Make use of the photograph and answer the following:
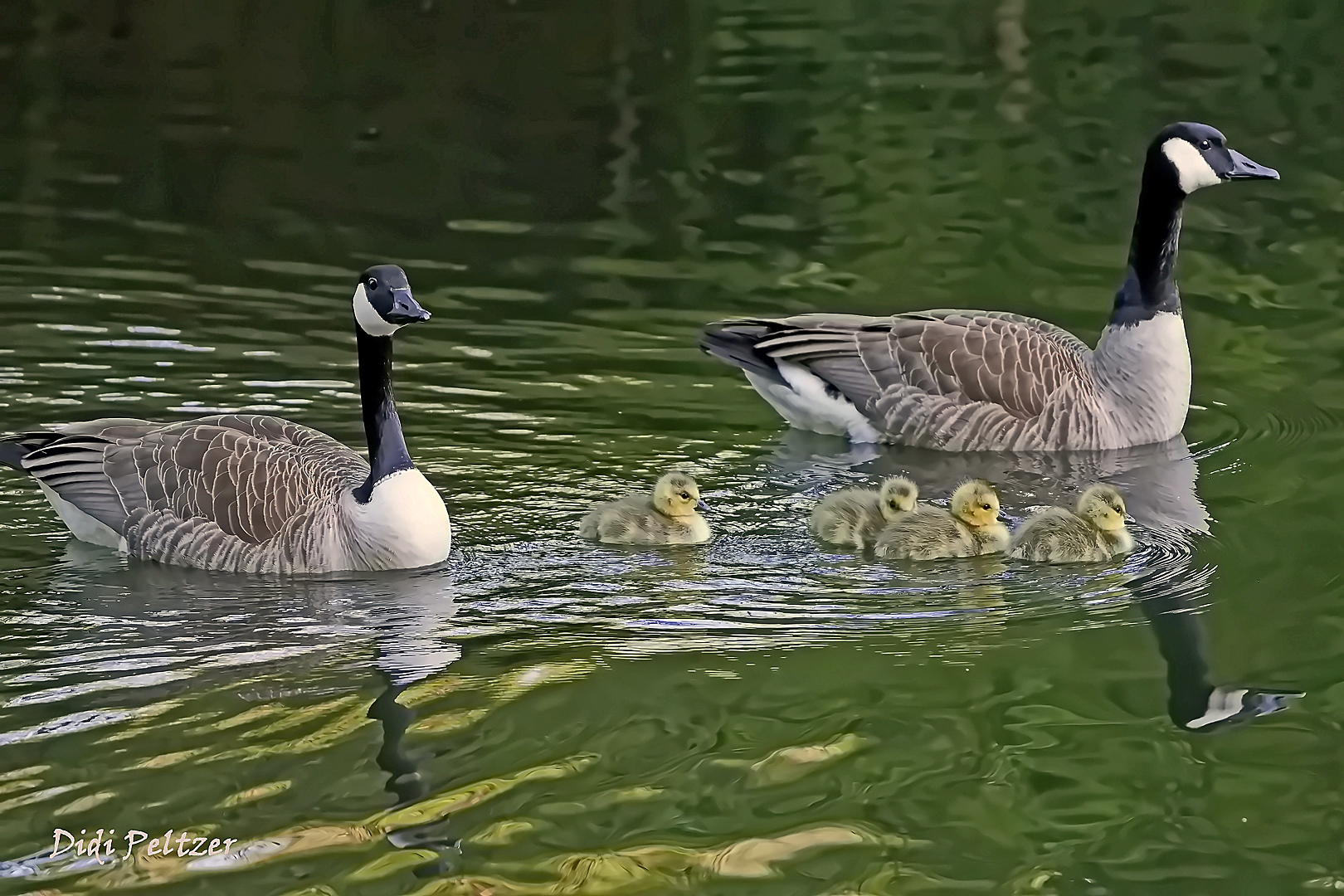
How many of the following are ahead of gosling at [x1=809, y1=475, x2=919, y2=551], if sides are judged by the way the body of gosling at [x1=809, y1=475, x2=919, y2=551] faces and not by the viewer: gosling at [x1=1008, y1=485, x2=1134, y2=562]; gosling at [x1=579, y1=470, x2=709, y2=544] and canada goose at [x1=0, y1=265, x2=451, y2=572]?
1

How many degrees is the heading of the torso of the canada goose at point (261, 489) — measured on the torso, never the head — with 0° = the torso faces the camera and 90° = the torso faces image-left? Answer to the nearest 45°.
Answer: approximately 270°

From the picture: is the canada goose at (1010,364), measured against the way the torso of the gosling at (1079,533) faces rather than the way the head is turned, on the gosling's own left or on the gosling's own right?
on the gosling's own left

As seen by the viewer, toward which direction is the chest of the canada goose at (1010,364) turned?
to the viewer's right

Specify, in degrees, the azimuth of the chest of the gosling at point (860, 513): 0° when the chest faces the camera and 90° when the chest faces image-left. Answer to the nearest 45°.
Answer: approximately 270°

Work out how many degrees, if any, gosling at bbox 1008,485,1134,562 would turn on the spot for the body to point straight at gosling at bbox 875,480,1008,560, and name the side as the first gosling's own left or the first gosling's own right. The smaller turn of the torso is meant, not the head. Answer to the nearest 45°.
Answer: approximately 180°

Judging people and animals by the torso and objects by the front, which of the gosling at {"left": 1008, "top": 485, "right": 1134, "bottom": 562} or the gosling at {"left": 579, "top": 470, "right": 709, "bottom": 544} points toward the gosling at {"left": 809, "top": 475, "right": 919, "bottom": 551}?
the gosling at {"left": 579, "top": 470, "right": 709, "bottom": 544}

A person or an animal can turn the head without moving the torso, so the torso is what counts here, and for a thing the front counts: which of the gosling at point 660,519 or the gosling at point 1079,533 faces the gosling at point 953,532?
the gosling at point 660,519

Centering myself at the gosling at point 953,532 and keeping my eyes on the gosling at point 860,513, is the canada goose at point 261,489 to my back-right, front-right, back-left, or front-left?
front-left

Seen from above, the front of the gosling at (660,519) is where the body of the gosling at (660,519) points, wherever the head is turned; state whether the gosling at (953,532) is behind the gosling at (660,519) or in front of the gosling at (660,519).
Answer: in front

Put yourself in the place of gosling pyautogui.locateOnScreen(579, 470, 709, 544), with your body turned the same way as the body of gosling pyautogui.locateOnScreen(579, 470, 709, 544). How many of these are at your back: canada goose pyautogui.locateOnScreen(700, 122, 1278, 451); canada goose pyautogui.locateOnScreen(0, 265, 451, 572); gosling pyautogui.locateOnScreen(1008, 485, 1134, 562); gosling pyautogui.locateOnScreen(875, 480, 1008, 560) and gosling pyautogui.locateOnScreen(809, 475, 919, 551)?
1

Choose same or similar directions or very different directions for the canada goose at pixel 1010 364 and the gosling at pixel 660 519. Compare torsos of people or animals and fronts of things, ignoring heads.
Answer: same or similar directions

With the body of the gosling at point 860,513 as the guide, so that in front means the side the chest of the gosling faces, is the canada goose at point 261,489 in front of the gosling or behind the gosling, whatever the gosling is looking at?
behind

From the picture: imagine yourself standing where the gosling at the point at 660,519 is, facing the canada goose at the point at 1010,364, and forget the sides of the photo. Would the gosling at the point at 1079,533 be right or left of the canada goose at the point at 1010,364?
right

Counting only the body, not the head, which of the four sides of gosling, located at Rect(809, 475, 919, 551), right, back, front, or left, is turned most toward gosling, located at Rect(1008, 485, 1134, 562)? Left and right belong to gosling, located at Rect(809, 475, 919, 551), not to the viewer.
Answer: front

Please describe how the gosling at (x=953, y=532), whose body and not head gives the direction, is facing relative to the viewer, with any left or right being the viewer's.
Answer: facing to the right of the viewer

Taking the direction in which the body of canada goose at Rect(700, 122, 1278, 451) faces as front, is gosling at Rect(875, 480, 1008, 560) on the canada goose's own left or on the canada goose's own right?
on the canada goose's own right

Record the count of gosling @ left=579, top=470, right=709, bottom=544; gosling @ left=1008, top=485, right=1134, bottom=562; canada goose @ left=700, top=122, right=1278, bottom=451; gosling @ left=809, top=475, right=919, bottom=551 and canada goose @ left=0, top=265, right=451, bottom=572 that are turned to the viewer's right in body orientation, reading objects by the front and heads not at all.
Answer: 5

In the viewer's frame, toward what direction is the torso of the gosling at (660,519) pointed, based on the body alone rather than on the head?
to the viewer's right

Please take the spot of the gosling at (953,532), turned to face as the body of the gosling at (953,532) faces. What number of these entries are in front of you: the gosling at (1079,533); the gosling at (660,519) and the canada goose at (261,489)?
1

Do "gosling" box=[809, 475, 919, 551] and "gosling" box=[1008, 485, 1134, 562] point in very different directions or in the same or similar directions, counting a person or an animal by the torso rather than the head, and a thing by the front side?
same or similar directions
